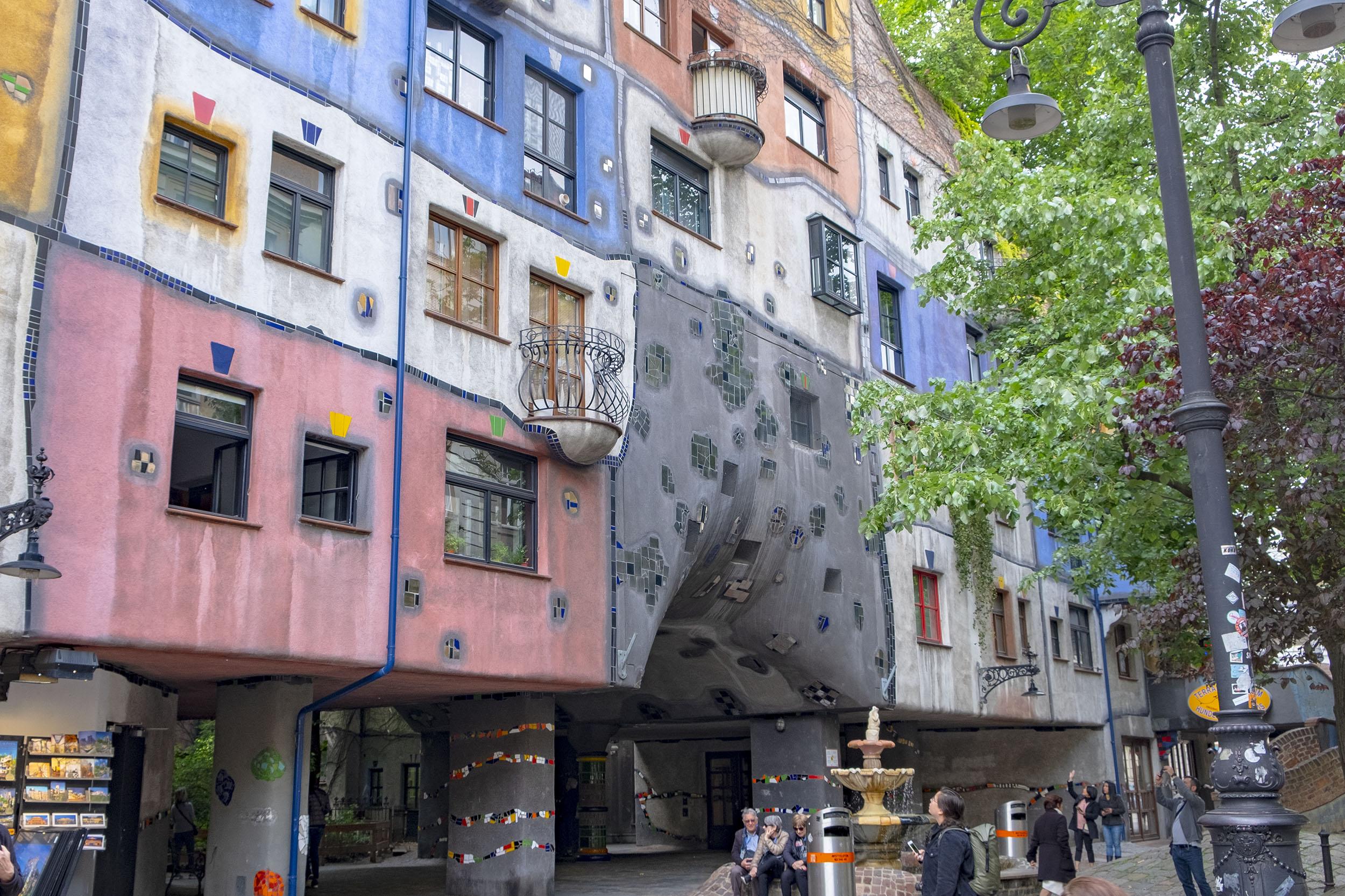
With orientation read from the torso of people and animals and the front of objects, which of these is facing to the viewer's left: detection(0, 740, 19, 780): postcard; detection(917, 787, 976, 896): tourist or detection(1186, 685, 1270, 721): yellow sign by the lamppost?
the tourist

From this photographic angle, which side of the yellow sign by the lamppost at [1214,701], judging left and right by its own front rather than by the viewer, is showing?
front

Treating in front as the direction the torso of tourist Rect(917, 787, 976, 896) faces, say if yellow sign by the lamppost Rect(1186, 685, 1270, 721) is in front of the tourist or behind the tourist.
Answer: behind

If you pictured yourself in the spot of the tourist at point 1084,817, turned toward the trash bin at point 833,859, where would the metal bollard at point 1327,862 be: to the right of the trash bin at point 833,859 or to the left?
left

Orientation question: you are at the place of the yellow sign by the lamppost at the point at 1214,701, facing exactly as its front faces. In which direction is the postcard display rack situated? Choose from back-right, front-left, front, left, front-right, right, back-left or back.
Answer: right

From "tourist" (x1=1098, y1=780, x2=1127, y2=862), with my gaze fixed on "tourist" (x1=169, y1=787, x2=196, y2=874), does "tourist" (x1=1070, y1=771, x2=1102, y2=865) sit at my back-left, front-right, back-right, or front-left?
front-left

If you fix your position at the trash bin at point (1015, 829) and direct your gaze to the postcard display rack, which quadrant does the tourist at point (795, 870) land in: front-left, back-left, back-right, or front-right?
front-left

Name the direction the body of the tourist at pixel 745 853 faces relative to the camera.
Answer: toward the camera

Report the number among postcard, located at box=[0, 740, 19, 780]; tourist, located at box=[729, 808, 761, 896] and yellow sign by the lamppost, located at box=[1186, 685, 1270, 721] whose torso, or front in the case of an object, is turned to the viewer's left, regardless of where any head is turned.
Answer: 0

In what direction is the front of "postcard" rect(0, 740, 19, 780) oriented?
toward the camera

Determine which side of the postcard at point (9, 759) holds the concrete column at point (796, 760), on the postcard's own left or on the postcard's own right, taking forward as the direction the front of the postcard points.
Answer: on the postcard's own left

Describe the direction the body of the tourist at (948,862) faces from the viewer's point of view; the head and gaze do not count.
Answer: to the viewer's left

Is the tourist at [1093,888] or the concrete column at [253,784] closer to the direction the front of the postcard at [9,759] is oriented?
the tourist
